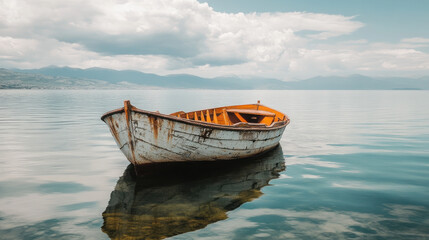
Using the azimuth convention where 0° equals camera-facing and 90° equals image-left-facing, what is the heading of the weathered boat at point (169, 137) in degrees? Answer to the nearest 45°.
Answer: approximately 45°
